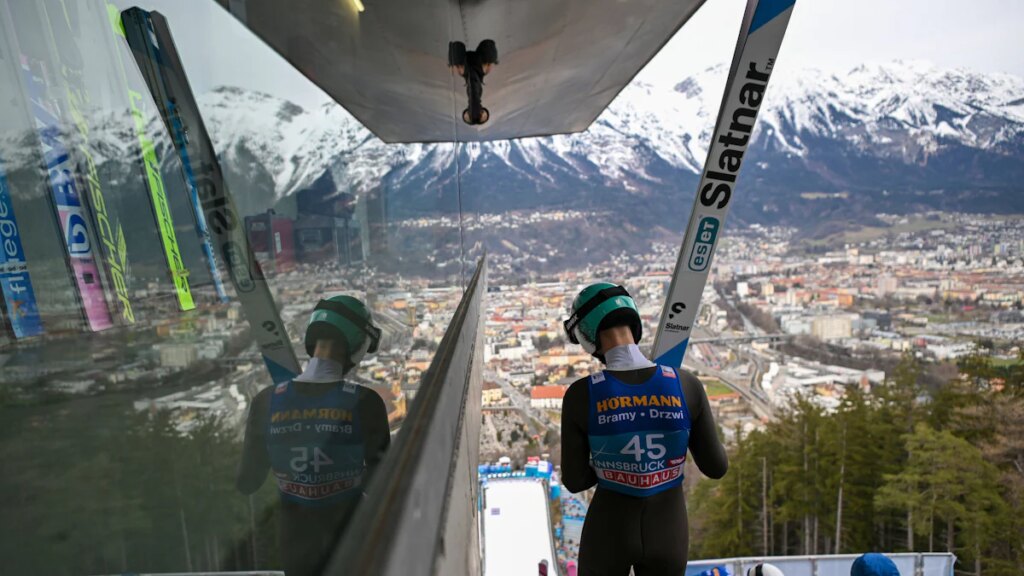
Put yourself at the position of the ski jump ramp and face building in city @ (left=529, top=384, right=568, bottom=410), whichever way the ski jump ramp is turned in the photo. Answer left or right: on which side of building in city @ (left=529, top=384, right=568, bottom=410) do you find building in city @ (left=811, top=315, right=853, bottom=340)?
right

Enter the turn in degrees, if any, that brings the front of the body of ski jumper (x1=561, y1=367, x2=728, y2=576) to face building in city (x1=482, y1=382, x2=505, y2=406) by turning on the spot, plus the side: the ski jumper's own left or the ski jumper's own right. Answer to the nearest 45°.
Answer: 0° — they already face it

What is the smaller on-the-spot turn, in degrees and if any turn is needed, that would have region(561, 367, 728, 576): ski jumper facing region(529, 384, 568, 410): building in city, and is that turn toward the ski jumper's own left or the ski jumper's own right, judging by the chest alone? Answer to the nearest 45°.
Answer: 0° — they already face it

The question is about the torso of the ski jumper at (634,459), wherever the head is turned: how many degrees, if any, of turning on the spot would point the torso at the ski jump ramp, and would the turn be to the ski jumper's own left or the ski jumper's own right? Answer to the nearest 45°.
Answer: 0° — they already face it

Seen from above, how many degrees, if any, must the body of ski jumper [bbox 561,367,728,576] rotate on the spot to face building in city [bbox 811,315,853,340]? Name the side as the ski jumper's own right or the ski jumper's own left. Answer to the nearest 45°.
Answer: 0° — they already face it

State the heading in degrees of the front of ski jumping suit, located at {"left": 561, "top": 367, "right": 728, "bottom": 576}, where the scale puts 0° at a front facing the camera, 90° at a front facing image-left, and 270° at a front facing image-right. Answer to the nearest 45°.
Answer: approximately 180°
